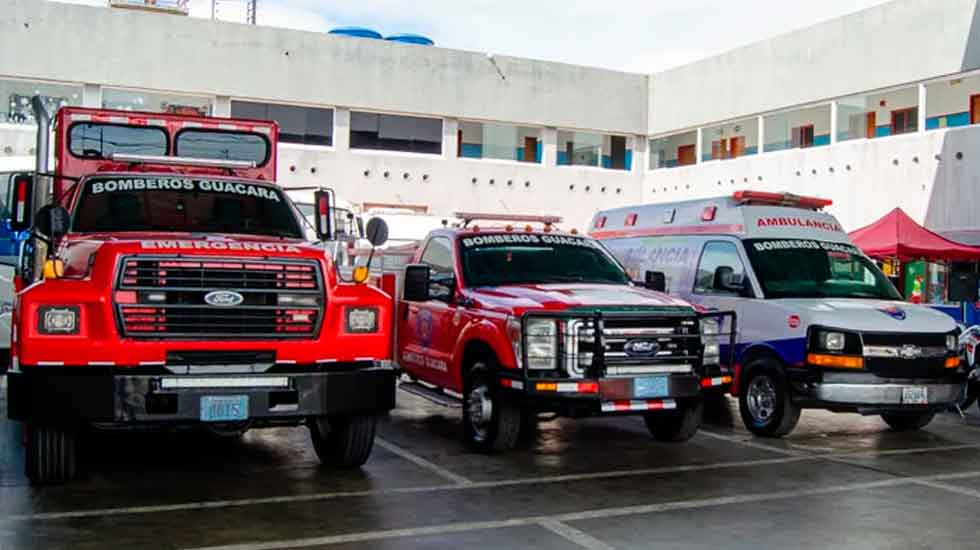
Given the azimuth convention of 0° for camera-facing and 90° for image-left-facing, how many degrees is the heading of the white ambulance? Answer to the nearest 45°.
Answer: approximately 315°

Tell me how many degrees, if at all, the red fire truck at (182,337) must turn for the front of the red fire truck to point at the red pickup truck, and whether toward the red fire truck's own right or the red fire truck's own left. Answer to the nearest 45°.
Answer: approximately 90° to the red fire truck's own left

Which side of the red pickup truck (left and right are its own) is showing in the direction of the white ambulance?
left

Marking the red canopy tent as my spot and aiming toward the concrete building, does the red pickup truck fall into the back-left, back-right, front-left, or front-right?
back-left

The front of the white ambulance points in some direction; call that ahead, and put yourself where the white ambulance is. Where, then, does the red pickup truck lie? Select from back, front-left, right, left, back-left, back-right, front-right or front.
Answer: right

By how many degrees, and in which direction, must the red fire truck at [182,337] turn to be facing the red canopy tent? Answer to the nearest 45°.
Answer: approximately 135° to its left

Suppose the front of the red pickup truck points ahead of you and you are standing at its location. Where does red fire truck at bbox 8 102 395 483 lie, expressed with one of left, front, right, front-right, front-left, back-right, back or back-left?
right
